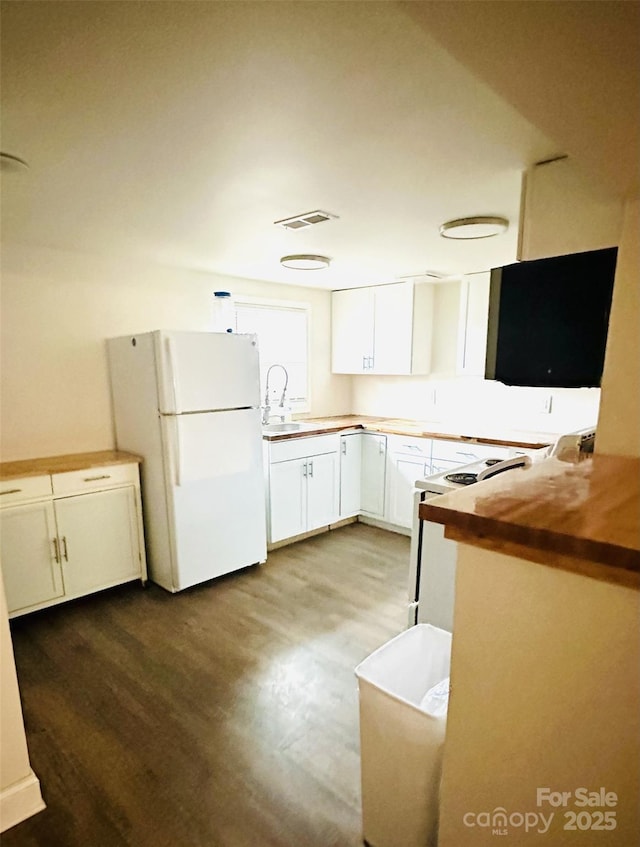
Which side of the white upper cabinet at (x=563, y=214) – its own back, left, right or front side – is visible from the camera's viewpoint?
left

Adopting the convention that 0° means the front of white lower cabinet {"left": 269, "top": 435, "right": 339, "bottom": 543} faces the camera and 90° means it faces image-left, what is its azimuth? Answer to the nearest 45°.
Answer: approximately 315°

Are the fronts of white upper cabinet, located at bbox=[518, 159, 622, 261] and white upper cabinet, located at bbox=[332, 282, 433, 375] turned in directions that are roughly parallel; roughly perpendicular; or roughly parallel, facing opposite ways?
roughly perpendicular

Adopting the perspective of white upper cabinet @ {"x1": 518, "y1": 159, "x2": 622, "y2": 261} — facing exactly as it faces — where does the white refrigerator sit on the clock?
The white refrigerator is roughly at 12 o'clock from the white upper cabinet.

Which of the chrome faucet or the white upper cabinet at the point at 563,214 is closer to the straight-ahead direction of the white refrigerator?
the white upper cabinet

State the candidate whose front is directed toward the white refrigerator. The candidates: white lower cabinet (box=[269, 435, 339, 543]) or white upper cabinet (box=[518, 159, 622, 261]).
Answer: the white upper cabinet

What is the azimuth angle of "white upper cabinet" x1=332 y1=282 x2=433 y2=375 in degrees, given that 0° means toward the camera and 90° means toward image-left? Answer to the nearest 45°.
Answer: approximately 45°

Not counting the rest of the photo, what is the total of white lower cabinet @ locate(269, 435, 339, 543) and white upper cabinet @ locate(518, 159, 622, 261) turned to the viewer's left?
1
